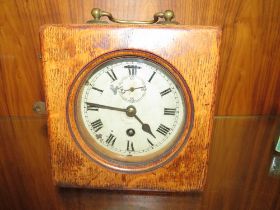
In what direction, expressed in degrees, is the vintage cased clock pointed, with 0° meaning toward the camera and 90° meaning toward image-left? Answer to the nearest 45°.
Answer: approximately 0°
